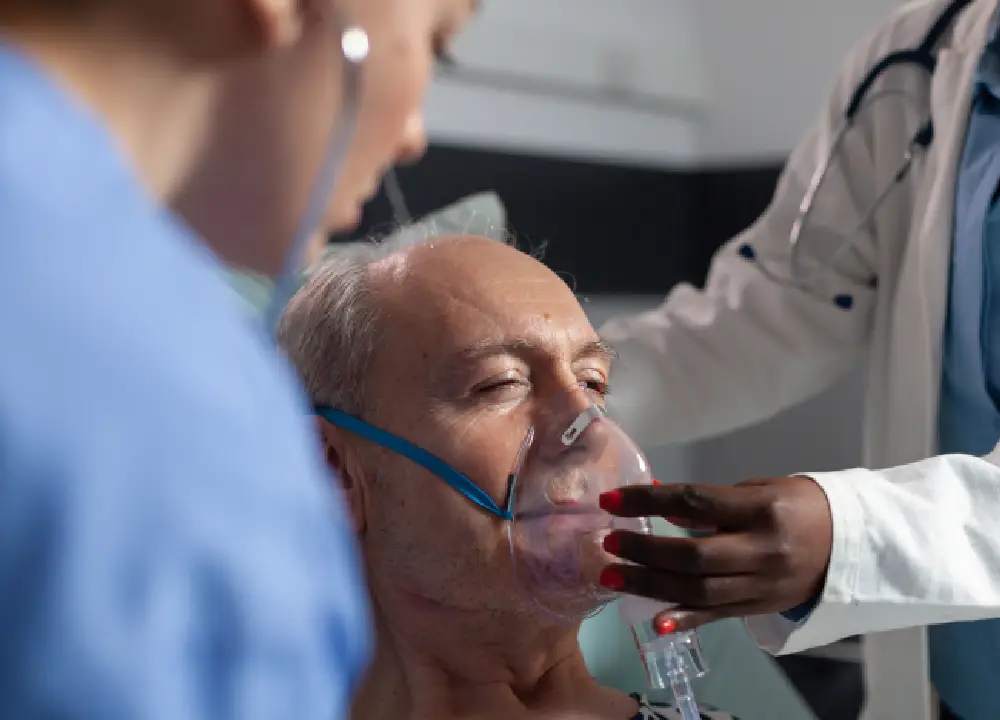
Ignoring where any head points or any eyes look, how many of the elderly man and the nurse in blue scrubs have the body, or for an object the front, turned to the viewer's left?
0

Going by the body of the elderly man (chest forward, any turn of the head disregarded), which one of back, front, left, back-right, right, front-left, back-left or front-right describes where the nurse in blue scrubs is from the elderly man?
front-right

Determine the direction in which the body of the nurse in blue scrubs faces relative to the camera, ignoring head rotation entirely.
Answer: to the viewer's right
